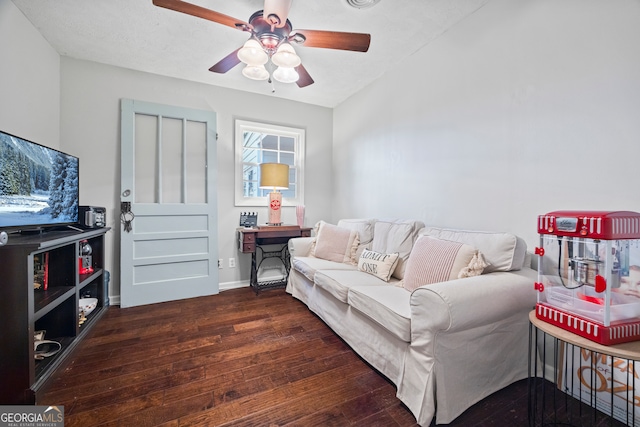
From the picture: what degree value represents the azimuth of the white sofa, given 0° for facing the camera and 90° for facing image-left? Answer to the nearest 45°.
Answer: approximately 45°

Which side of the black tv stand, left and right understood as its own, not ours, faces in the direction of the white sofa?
front

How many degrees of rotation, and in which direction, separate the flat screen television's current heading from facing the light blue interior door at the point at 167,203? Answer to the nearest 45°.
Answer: approximately 90° to its left

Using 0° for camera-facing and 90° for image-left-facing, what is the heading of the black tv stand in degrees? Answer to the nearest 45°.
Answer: approximately 315°

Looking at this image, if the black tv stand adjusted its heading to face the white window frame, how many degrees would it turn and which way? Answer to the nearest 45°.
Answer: approximately 90° to its left

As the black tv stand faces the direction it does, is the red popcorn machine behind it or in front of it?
in front

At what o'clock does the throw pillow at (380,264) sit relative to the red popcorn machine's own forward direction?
The throw pillow is roughly at 2 o'clock from the red popcorn machine.

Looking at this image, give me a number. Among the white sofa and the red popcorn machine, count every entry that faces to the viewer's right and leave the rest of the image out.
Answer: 0

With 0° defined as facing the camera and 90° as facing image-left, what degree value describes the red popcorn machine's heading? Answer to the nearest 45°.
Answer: approximately 45°

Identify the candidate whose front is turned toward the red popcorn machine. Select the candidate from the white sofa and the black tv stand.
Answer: the black tv stand

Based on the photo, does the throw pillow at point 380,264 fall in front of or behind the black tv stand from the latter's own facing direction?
in front

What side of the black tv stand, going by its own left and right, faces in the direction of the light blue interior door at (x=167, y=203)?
left

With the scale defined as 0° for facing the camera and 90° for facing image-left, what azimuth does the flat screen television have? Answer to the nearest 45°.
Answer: approximately 315°

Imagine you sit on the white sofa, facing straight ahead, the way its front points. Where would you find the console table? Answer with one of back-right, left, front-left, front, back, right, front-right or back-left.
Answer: right

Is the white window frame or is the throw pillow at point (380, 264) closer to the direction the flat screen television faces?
the throw pillow
